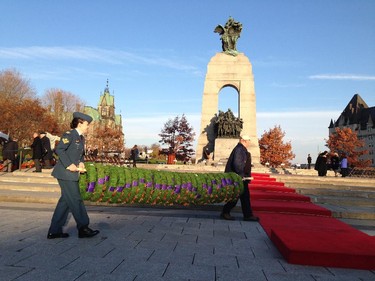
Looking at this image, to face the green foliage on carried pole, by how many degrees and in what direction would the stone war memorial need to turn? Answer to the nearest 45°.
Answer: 0° — it already faces it

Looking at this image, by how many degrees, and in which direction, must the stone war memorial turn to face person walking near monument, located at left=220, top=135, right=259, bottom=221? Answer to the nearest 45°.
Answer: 0° — it already faces them

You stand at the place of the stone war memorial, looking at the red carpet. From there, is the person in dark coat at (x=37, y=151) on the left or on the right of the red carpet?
right

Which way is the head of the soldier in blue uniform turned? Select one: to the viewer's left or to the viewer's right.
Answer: to the viewer's right

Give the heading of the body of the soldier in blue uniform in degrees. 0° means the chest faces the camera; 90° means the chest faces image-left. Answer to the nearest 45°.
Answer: approximately 270°

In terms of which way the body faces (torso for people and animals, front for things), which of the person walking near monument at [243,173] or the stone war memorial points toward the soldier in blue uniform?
the stone war memorial
